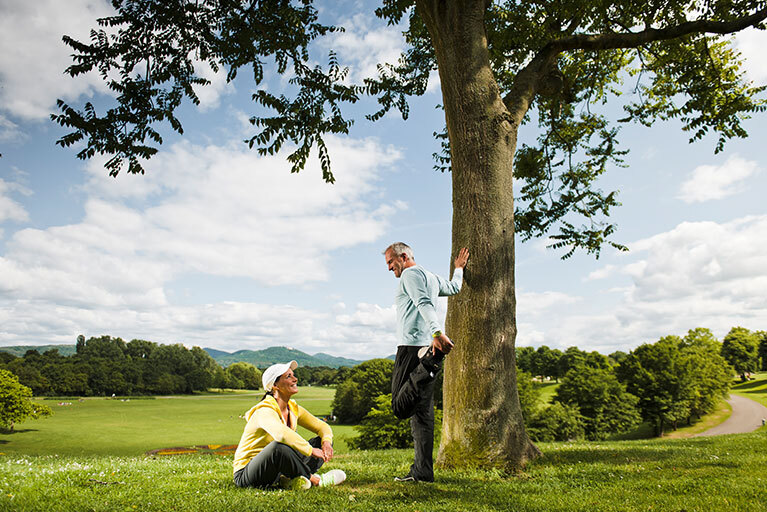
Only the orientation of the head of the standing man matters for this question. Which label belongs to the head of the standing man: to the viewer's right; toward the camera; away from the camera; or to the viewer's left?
to the viewer's left

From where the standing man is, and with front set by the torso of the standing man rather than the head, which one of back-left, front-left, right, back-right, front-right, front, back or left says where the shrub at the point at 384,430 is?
right

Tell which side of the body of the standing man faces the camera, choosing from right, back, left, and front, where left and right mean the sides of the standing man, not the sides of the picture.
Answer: left
